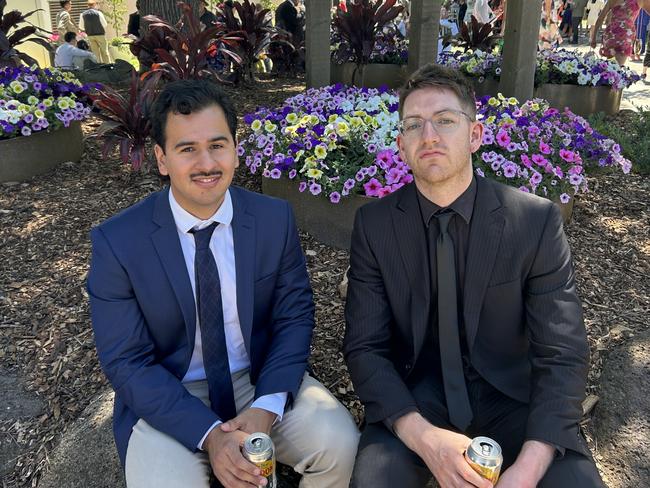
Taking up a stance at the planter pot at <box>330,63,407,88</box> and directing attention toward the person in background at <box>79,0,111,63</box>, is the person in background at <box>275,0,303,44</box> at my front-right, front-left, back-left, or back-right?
front-right

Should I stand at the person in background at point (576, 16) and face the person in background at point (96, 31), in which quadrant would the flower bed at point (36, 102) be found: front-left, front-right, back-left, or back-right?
front-left

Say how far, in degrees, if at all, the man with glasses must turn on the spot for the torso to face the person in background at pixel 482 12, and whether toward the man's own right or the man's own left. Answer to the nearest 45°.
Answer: approximately 180°

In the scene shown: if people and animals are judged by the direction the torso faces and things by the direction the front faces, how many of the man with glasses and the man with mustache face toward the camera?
2

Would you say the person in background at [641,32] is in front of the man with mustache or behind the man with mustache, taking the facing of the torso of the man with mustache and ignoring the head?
behind

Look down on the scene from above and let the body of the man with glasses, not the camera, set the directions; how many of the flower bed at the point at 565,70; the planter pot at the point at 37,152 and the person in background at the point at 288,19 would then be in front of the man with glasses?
0

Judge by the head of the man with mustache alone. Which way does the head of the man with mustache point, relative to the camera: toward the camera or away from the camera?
toward the camera

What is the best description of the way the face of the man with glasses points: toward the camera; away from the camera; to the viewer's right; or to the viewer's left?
toward the camera

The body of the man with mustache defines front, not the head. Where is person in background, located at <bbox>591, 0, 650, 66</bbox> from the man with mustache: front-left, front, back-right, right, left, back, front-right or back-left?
back-left

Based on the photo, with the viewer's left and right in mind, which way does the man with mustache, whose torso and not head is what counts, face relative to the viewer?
facing the viewer

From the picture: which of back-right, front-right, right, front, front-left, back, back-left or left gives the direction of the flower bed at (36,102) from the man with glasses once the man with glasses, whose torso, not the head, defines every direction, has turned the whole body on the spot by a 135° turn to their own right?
front

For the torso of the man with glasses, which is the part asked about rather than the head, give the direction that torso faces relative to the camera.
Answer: toward the camera
